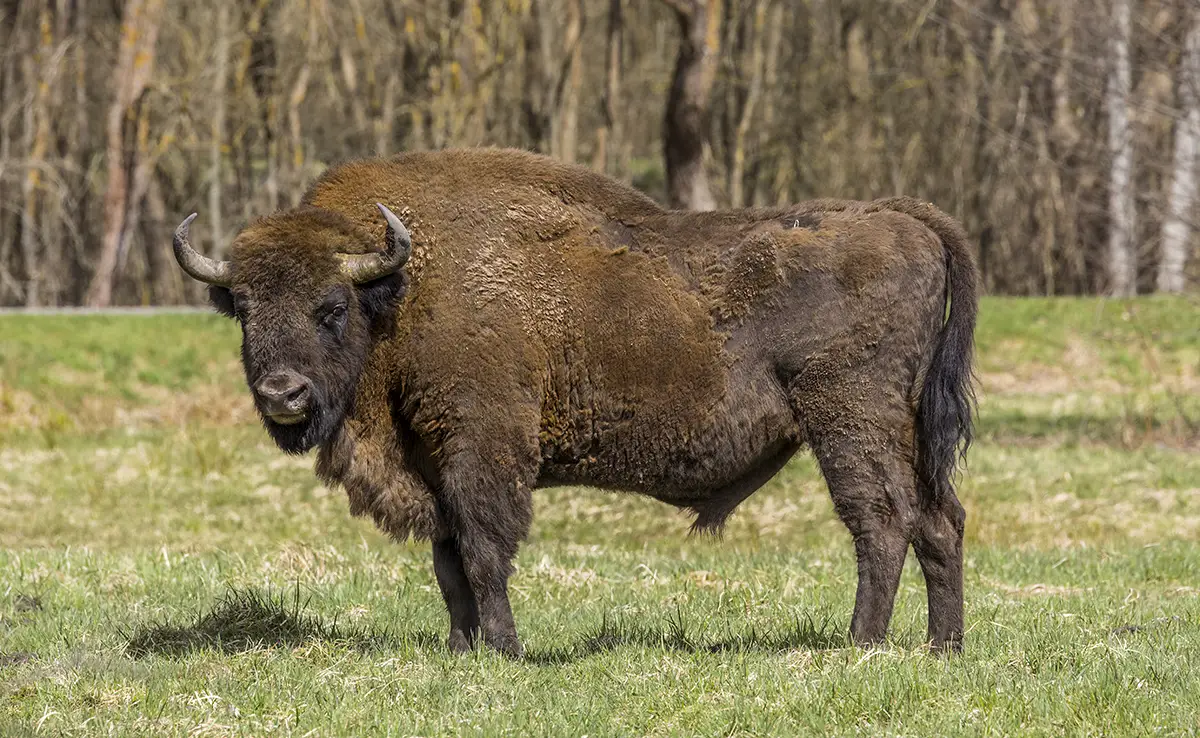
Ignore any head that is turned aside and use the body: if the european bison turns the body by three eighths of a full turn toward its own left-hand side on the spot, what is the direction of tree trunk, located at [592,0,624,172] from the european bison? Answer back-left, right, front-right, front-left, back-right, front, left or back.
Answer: back-left

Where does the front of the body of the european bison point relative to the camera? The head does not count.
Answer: to the viewer's left

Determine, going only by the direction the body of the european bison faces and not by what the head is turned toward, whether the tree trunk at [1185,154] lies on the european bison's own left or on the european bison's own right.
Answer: on the european bison's own right

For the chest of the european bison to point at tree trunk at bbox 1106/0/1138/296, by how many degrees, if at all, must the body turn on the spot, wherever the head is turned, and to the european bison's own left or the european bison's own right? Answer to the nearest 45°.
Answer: approximately 135° to the european bison's own right

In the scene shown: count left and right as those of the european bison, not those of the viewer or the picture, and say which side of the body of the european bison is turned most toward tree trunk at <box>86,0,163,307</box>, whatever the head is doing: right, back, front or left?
right

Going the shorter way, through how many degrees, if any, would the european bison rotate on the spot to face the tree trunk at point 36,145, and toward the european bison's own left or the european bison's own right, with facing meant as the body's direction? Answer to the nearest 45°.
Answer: approximately 45° to the european bison's own right

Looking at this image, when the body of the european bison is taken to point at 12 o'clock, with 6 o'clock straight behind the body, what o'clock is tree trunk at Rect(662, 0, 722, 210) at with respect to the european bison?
The tree trunk is roughly at 3 o'clock from the european bison.

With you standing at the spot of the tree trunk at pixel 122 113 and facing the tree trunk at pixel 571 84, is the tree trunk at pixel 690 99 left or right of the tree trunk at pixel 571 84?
right

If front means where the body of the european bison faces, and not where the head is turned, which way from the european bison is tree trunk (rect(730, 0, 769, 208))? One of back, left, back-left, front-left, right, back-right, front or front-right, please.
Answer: right

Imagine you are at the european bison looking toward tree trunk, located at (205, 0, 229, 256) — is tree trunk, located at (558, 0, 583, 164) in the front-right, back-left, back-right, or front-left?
front-right

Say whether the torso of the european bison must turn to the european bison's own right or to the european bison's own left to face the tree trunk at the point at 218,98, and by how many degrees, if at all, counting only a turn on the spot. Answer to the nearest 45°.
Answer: approximately 90° to the european bison's own right

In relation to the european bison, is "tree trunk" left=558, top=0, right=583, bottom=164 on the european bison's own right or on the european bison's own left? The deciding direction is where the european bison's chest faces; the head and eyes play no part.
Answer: on the european bison's own right

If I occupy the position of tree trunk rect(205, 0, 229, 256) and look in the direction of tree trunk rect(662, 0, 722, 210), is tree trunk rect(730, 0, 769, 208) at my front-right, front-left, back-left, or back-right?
front-left

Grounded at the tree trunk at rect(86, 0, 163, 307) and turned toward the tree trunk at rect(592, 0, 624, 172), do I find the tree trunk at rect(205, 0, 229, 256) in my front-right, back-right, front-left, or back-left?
front-left
